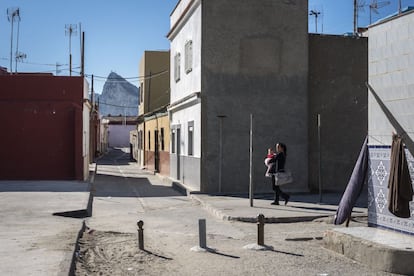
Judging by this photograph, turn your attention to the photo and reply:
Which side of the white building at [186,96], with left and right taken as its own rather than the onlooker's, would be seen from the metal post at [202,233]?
left

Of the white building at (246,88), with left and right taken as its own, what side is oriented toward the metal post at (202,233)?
left

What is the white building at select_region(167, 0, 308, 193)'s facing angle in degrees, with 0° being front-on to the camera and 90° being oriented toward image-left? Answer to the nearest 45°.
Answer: approximately 90°
